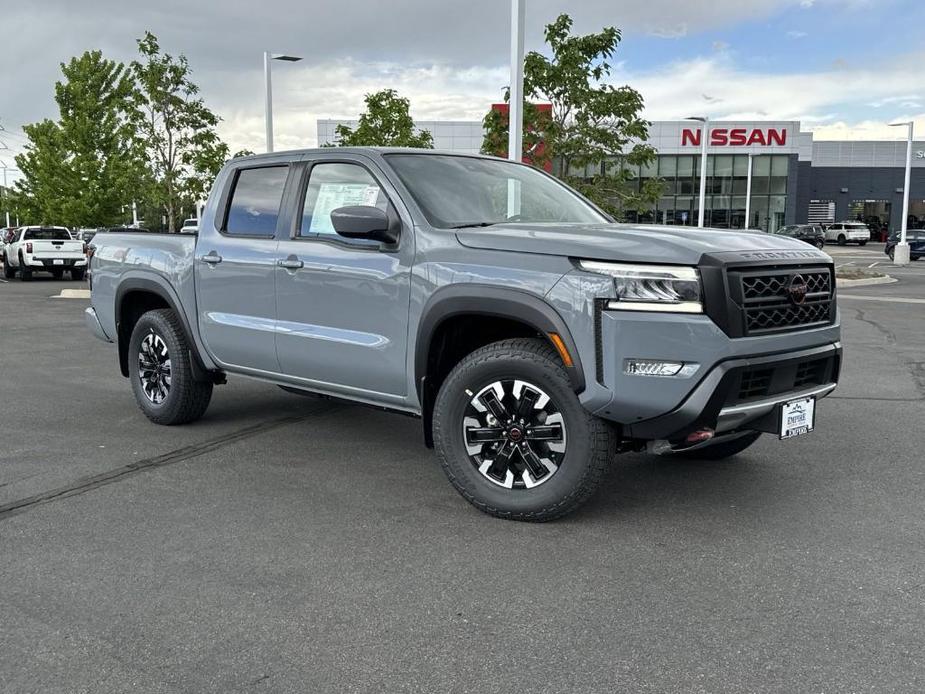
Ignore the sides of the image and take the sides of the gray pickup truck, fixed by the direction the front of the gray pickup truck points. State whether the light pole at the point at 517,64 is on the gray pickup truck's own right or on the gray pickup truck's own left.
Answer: on the gray pickup truck's own left

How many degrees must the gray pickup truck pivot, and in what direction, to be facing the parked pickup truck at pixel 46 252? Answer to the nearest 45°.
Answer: approximately 180°

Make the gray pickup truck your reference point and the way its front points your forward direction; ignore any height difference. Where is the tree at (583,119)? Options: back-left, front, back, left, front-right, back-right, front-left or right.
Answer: back-left

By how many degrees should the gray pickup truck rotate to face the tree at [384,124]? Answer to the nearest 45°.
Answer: approximately 135° to its left

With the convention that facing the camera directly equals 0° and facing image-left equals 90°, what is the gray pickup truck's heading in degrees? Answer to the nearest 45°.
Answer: approximately 315°

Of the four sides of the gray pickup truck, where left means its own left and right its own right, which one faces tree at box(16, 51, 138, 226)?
back
